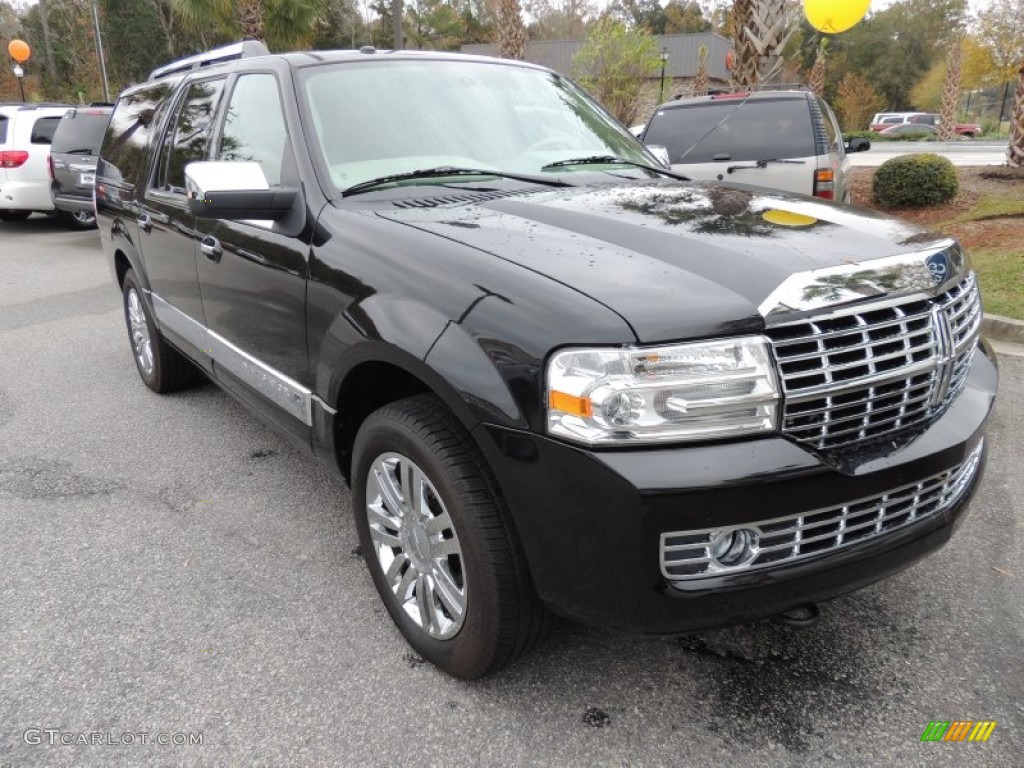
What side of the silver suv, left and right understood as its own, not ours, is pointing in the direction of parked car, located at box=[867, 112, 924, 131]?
front

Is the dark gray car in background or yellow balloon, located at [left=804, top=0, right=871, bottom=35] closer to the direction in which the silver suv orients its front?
the yellow balloon

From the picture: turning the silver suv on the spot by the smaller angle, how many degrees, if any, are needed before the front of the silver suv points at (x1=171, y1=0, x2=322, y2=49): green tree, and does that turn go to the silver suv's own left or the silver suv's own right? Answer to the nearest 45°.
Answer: approximately 45° to the silver suv's own left

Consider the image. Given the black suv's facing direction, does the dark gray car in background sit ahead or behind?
behind

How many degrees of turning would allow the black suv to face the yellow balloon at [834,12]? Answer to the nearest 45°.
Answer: approximately 135° to its left

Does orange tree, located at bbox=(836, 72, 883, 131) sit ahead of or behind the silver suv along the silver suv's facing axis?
ahead

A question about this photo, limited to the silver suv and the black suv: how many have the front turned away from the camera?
1

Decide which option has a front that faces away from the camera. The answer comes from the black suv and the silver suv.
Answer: the silver suv

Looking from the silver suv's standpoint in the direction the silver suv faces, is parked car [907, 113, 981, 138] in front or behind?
in front

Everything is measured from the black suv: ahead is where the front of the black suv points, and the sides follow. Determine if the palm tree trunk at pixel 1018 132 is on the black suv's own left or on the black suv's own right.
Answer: on the black suv's own left

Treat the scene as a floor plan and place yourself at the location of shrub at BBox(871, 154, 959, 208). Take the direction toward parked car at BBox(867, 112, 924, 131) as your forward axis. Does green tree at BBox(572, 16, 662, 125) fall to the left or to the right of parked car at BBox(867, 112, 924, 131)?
left

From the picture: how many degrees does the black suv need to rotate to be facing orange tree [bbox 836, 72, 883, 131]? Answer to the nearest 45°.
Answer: approximately 135° to its left

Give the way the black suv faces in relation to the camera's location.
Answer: facing the viewer and to the right of the viewer

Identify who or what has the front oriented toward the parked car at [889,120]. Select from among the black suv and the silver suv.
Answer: the silver suv

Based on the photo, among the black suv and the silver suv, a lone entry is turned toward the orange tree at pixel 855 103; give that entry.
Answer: the silver suv

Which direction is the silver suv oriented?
away from the camera

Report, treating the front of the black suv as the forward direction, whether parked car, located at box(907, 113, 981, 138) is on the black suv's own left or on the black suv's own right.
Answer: on the black suv's own left
